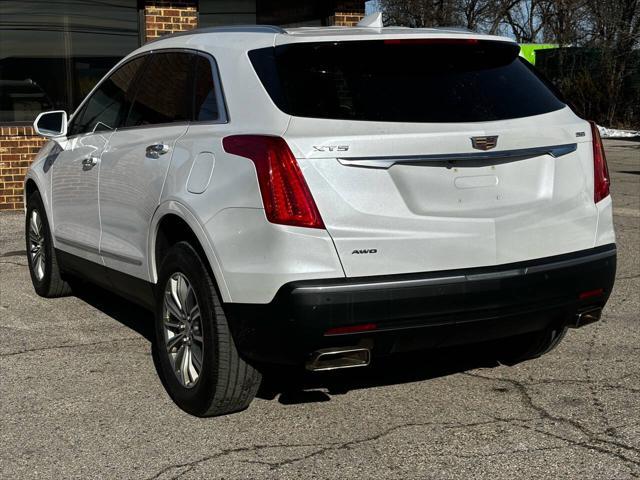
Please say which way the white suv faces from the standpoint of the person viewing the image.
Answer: facing away from the viewer and to the left of the viewer
